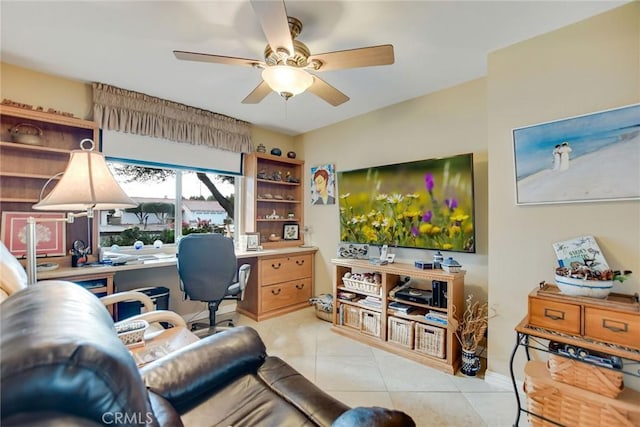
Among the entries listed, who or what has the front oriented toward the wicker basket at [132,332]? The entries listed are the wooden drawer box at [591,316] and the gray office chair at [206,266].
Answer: the wooden drawer box

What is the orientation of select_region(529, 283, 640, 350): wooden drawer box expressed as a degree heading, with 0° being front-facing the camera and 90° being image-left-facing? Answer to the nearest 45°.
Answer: approximately 45°

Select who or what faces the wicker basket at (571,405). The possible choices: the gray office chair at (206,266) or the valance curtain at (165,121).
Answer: the valance curtain

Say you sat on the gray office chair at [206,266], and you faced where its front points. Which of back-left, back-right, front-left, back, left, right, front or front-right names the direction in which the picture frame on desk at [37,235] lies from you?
back-left

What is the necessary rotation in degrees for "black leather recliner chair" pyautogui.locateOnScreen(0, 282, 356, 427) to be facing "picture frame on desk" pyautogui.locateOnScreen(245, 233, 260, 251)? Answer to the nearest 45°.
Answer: approximately 45° to its left

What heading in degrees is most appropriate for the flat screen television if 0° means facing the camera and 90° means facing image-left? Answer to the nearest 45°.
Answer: approximately 45°

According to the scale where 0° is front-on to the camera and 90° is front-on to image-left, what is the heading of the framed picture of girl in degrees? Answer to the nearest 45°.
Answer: approximately 45°

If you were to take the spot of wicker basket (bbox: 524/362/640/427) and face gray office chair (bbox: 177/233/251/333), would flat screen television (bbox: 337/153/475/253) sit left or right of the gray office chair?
right

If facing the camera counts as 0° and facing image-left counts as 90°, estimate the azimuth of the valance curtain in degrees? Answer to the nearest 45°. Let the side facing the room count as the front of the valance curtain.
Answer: approximately 315°
